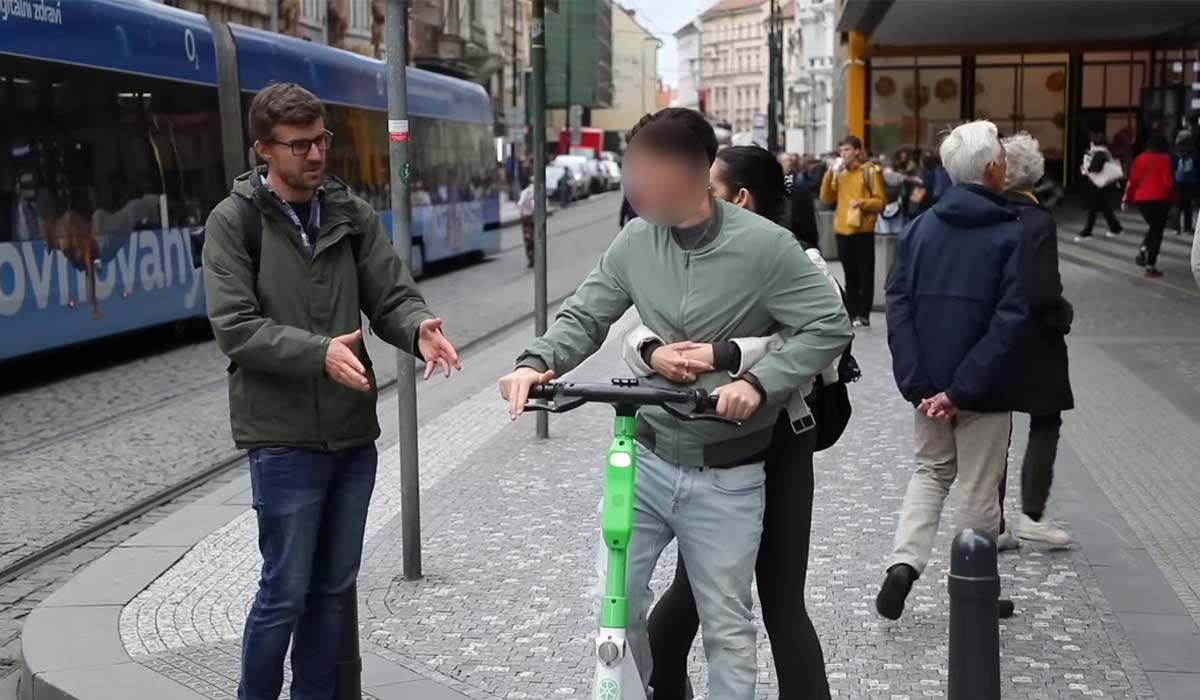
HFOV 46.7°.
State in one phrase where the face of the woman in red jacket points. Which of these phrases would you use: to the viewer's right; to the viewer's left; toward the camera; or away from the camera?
away from the camera

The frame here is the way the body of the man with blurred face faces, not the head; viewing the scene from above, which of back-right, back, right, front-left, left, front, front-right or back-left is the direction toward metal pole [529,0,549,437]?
back-right

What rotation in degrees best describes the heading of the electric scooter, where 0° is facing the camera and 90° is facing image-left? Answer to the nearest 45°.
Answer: approximately 0°

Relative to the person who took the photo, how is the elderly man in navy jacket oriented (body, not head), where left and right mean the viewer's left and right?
facing away from the viewer and to the right of the viewer

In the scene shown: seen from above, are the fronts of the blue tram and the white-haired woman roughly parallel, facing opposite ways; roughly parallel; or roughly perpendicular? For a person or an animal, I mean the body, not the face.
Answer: roughly perpendicular

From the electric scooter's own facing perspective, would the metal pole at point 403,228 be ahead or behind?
behind

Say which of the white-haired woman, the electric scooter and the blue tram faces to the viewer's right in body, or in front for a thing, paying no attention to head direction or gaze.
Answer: the white-haired woman

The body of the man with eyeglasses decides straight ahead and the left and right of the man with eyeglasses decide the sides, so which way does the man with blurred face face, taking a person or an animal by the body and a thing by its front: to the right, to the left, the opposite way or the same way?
to the right
